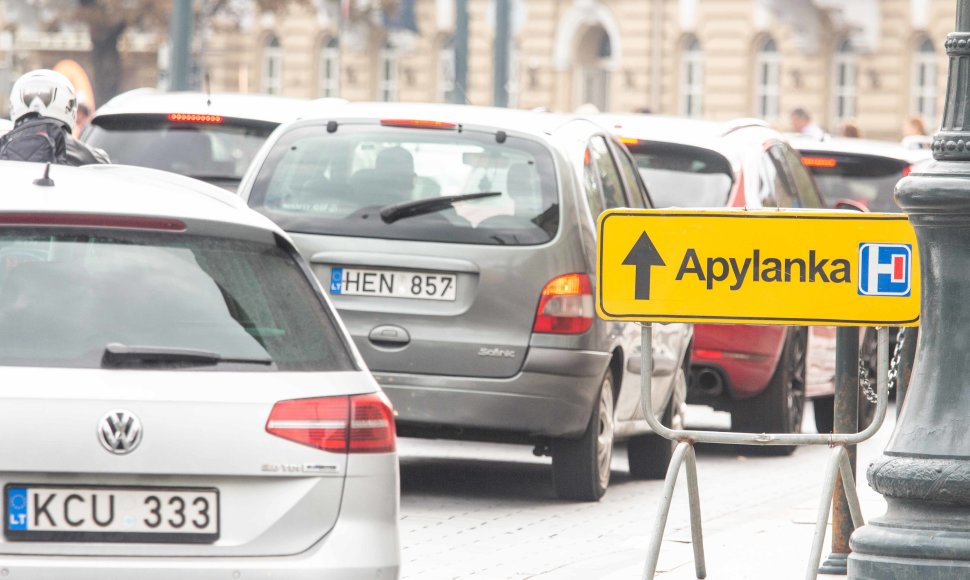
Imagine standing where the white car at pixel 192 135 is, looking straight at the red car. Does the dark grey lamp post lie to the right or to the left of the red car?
right

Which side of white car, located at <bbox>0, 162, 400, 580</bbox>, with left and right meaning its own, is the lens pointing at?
back

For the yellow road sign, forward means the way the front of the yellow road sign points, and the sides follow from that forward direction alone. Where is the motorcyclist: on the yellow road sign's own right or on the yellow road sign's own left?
on the yellow road sign's own right

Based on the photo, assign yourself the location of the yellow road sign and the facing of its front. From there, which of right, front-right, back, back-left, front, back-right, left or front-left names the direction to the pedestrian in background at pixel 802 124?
back

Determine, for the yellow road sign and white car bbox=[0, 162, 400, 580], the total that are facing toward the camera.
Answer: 1

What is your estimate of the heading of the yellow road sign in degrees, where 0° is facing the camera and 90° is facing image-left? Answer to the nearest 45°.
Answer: approximately 0°

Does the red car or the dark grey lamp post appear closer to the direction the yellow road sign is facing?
the dark grey lamp post

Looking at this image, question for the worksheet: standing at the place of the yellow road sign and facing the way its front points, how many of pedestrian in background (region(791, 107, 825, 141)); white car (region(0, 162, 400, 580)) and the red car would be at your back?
2

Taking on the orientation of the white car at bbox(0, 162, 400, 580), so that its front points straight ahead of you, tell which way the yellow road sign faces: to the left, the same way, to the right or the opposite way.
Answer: the opposite way

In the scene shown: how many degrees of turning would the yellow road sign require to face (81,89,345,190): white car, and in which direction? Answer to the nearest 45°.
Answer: approximately 135° to its right

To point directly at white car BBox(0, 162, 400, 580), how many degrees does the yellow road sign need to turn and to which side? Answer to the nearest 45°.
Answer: approximately 45° to its right

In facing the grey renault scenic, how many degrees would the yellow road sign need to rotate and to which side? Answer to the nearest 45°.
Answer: approximately 135° to its right

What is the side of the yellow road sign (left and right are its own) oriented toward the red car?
back
